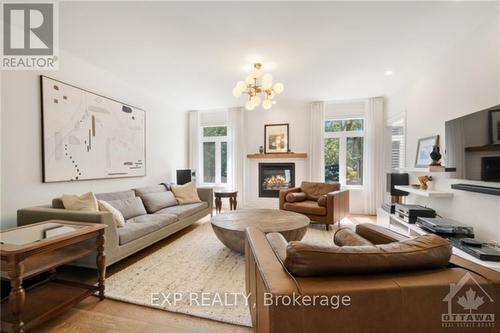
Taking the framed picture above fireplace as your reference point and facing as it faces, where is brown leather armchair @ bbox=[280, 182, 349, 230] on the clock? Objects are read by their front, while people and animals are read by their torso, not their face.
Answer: The brown leather armchair is roughly at 11 o'clock from the framed picture above fireplace.

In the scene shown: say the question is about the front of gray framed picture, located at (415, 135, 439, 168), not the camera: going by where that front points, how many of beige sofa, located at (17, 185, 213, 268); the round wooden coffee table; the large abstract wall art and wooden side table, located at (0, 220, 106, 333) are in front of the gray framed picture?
4

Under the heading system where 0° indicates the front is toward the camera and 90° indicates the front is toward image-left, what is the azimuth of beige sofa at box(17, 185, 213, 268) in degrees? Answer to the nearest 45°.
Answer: approximately 315°

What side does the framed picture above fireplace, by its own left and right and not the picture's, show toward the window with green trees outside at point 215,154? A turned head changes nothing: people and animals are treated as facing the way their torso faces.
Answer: right

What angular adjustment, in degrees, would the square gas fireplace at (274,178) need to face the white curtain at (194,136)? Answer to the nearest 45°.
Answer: approximately 90° to its right

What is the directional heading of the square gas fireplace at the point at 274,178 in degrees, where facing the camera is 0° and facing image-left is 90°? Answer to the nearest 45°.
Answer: approximately 0°

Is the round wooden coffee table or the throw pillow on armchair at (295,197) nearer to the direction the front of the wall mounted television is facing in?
the round wooden coffee table

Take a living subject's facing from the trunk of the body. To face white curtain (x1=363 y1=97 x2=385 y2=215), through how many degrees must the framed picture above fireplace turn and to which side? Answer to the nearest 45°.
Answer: approximately 90° to its left

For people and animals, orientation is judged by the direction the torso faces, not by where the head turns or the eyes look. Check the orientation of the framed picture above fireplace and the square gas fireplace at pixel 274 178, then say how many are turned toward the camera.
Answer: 2

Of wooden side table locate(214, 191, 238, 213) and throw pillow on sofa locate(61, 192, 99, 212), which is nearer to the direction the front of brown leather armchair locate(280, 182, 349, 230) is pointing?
the throw pillow on sofa

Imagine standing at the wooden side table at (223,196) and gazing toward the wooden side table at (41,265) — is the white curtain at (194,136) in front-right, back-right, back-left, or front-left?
back-right

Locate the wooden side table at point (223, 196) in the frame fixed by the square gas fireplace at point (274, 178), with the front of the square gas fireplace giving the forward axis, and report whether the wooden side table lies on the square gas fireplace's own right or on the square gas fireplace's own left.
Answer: on the square gas fireplace's own right

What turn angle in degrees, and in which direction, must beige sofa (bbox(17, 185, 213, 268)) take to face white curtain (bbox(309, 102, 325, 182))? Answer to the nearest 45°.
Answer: approximately 45° to its left
